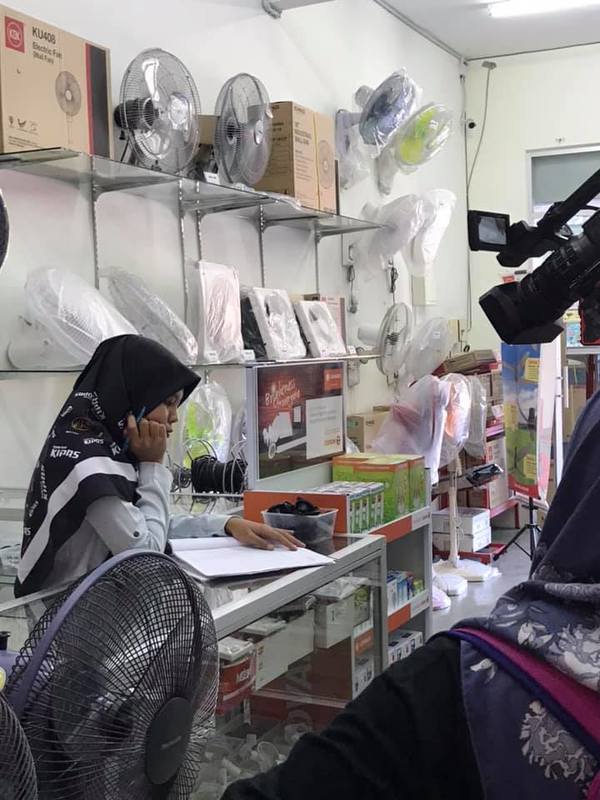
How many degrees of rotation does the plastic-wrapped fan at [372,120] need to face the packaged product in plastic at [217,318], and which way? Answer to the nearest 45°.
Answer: approximately 45° to its right

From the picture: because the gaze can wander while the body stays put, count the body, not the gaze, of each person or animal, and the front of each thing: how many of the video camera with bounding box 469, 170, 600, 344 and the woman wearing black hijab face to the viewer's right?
1

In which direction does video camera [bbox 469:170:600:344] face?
to the viewer's left

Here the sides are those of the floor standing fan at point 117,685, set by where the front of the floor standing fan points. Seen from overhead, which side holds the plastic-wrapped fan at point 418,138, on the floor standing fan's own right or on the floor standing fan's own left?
on the floor standing fan's own left

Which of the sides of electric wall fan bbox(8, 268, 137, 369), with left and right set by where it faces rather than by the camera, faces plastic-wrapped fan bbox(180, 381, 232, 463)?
left

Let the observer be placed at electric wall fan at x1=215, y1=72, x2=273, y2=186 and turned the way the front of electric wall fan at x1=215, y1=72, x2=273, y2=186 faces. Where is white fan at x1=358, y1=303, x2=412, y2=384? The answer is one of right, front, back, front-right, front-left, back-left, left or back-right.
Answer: left

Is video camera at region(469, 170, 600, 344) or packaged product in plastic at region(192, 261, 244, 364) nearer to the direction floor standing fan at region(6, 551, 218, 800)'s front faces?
the video camera

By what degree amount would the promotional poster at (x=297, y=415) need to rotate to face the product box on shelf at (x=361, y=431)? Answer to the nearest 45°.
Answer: approximately 135° to its left

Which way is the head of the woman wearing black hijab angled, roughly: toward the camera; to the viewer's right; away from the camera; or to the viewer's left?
to the viewer's right

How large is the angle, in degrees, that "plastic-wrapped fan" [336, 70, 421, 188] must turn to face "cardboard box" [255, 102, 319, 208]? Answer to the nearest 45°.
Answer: approximately 45° to its right

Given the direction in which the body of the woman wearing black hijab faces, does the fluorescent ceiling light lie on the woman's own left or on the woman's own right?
on the woman's own left

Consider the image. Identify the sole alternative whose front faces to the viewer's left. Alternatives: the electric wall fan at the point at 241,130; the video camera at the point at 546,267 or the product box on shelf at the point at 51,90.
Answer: the video camera

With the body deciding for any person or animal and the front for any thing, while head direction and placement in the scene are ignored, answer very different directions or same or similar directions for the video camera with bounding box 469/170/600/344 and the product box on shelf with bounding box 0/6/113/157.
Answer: very different directions
